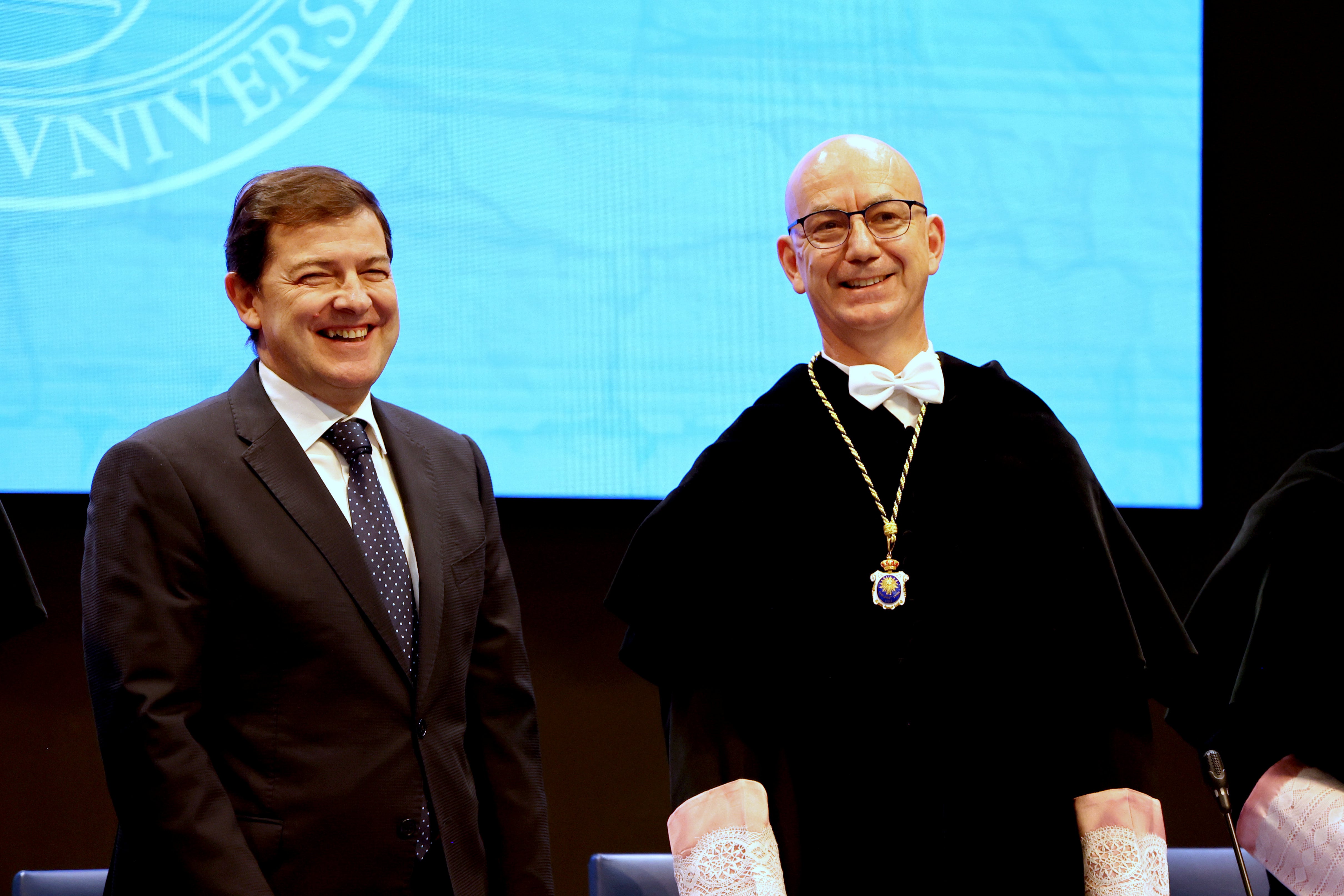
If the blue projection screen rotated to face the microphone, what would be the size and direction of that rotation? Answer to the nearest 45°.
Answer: approximately 45° to its left

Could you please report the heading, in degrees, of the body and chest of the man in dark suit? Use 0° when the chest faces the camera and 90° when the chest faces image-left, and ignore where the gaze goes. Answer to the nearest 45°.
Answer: approximately 315°

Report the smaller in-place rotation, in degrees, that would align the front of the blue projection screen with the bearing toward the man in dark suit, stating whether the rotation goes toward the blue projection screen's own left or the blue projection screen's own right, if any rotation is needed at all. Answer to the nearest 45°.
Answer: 0° — it already faces them

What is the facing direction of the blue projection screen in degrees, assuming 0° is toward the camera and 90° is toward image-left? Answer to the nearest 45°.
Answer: approximately 0°

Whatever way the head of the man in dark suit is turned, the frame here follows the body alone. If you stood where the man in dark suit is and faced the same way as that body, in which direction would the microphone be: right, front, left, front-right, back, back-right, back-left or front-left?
front-left

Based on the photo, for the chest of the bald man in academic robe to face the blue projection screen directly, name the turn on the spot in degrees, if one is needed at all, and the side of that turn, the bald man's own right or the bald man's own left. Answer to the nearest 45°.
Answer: approximately 135° to the bald man's own right

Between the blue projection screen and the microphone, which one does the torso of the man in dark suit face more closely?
the microphone

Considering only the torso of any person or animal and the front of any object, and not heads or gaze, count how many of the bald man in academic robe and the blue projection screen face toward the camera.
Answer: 2
